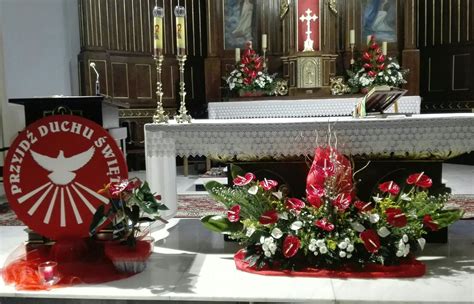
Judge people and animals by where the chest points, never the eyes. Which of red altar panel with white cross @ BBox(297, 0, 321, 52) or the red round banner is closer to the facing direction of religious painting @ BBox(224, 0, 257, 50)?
the red round banner

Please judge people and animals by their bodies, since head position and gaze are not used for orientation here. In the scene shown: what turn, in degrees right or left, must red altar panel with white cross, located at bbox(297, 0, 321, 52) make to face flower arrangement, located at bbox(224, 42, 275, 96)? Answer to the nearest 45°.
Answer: approximately 90° to its right

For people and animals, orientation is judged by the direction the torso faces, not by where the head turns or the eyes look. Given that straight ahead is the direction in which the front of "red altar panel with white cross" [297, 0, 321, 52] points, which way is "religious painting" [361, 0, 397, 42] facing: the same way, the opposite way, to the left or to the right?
the same way

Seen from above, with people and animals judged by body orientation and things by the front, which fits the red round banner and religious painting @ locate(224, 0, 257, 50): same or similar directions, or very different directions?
same or similar directions

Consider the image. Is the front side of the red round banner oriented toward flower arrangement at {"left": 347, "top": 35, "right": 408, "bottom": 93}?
no

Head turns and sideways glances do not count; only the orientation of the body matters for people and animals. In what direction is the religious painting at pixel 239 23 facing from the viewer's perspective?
toward the camera

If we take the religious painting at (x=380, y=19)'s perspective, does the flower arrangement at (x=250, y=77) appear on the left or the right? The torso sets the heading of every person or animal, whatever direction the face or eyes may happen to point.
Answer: on its right

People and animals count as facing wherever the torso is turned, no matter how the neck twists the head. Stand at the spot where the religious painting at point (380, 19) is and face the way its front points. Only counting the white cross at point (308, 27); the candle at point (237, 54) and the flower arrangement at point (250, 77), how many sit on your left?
0

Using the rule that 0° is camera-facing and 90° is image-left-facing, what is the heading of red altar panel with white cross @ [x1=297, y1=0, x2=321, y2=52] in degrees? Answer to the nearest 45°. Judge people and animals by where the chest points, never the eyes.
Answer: approximately 0°

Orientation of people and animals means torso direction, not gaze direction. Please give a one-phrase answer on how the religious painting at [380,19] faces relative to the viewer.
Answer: facing the viewer

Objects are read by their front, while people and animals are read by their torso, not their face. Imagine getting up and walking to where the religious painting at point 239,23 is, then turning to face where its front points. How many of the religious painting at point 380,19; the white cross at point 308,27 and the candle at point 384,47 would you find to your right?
0

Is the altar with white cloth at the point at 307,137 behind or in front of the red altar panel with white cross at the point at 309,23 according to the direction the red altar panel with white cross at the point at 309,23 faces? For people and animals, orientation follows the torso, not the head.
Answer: in front

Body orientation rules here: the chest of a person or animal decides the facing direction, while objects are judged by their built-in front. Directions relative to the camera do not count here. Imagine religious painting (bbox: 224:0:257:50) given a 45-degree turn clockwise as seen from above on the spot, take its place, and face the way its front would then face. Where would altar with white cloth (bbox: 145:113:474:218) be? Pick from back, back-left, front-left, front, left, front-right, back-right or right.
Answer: front-left

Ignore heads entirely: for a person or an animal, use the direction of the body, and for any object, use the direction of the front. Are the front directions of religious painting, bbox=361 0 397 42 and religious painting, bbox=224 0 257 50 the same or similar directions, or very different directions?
same or similar directions

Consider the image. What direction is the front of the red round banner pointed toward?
toward the camera

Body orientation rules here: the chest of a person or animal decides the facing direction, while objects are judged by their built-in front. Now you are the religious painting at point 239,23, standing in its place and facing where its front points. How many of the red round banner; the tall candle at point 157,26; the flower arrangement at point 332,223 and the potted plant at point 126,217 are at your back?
0

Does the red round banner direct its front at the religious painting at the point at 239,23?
no
